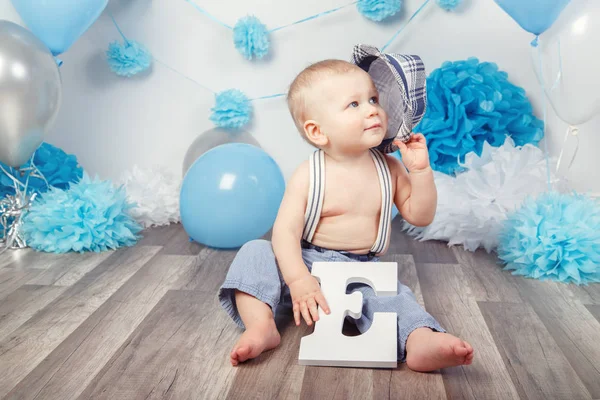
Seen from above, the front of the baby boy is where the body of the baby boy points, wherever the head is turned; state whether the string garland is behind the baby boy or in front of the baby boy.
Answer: behind

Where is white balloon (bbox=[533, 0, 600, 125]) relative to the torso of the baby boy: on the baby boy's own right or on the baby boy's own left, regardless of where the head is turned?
on the baby boy's own left

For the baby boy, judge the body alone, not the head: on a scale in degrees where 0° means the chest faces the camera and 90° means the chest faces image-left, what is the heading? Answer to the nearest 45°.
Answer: approximately 0°

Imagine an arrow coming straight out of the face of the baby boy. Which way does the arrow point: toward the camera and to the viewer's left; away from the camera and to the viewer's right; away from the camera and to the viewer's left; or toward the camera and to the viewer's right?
toward the camera and to the viewer's right

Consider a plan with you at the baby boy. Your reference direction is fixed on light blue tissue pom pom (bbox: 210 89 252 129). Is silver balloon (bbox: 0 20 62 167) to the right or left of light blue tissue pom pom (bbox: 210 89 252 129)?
left

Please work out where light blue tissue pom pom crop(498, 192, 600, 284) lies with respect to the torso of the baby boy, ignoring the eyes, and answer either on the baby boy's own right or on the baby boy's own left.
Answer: on the baby boy's own left

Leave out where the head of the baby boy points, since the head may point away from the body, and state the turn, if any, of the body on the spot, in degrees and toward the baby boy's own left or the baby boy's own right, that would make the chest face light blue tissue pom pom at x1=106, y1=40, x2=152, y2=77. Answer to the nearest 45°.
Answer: approximately 135° to the baby boy's own right

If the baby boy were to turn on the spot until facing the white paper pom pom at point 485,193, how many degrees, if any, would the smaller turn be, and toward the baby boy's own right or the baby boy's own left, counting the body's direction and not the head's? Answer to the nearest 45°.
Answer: approximately 135° to the baby boy's own left
